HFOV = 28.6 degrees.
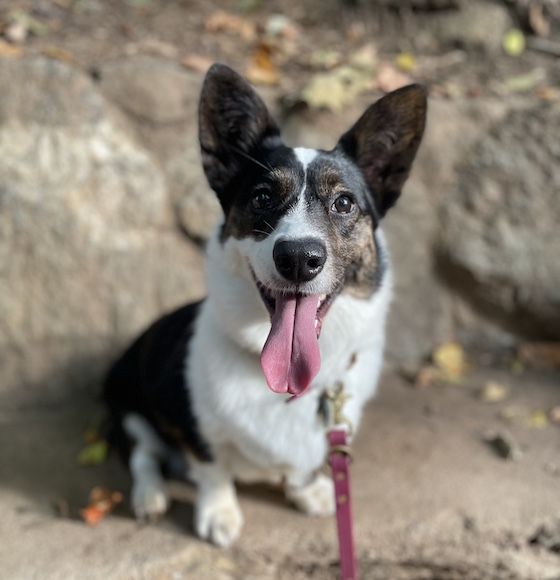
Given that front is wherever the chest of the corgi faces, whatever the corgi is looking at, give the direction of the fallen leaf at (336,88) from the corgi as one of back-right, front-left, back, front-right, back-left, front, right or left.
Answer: back-left

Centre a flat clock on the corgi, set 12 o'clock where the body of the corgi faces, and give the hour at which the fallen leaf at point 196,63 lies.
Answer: The fallen leaf is roughly at 7 o'clock from the corgi.

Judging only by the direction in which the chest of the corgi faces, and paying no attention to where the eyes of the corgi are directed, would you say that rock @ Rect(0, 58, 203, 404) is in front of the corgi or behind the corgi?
behind

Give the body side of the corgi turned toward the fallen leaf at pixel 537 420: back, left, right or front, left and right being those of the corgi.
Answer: left

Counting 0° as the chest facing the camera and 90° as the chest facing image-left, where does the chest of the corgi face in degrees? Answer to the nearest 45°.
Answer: approximately 315°

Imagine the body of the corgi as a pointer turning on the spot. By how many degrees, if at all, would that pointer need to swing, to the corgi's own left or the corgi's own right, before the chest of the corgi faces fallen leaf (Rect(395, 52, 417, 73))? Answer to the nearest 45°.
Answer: approximately 135° to the corgi's own left

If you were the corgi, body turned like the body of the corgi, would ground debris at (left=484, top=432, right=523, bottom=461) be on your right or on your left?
on your left

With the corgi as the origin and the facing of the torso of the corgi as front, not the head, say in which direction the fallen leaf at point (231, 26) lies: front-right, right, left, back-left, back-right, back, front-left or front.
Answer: back-left

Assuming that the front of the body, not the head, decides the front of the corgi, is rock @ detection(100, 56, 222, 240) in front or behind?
behind

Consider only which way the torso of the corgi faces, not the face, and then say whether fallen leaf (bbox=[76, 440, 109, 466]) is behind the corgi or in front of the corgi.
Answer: behind

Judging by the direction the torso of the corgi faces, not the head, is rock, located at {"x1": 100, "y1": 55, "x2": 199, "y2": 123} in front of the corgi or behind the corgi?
behind

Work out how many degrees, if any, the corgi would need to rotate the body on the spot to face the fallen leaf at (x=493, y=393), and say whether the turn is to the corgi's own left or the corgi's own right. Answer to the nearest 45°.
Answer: approximately 90° to the corgi's own left
